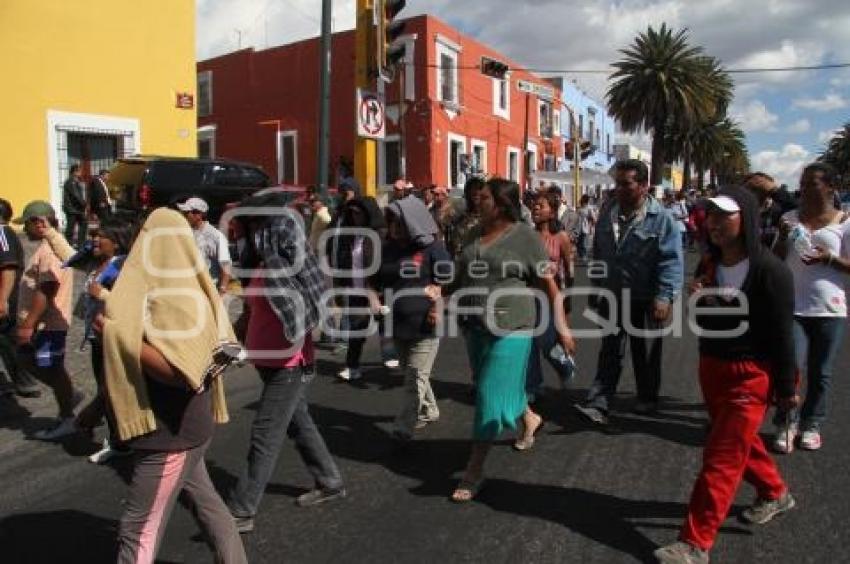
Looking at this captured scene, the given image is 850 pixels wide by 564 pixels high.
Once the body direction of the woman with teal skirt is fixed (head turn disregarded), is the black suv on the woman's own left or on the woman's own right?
on the woman's own right

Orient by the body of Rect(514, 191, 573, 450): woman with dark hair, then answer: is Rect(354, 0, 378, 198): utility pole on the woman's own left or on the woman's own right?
on the woman's own right

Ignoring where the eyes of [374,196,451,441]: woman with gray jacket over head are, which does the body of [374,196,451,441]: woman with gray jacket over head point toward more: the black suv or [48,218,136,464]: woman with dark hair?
the woman with dark hair

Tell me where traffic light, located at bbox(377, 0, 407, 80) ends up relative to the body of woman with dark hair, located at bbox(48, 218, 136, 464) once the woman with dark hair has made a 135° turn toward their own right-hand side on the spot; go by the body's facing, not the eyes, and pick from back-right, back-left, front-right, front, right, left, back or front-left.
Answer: front-right

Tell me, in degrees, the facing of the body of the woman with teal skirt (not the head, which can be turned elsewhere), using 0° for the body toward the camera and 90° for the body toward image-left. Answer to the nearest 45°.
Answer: approximately 45°

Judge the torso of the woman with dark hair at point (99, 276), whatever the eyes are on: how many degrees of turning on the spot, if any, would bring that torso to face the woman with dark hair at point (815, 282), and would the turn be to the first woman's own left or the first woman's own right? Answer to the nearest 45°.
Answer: approximately 135° to the first woman's own left

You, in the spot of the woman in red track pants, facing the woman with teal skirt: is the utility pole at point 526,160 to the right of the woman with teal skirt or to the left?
right
